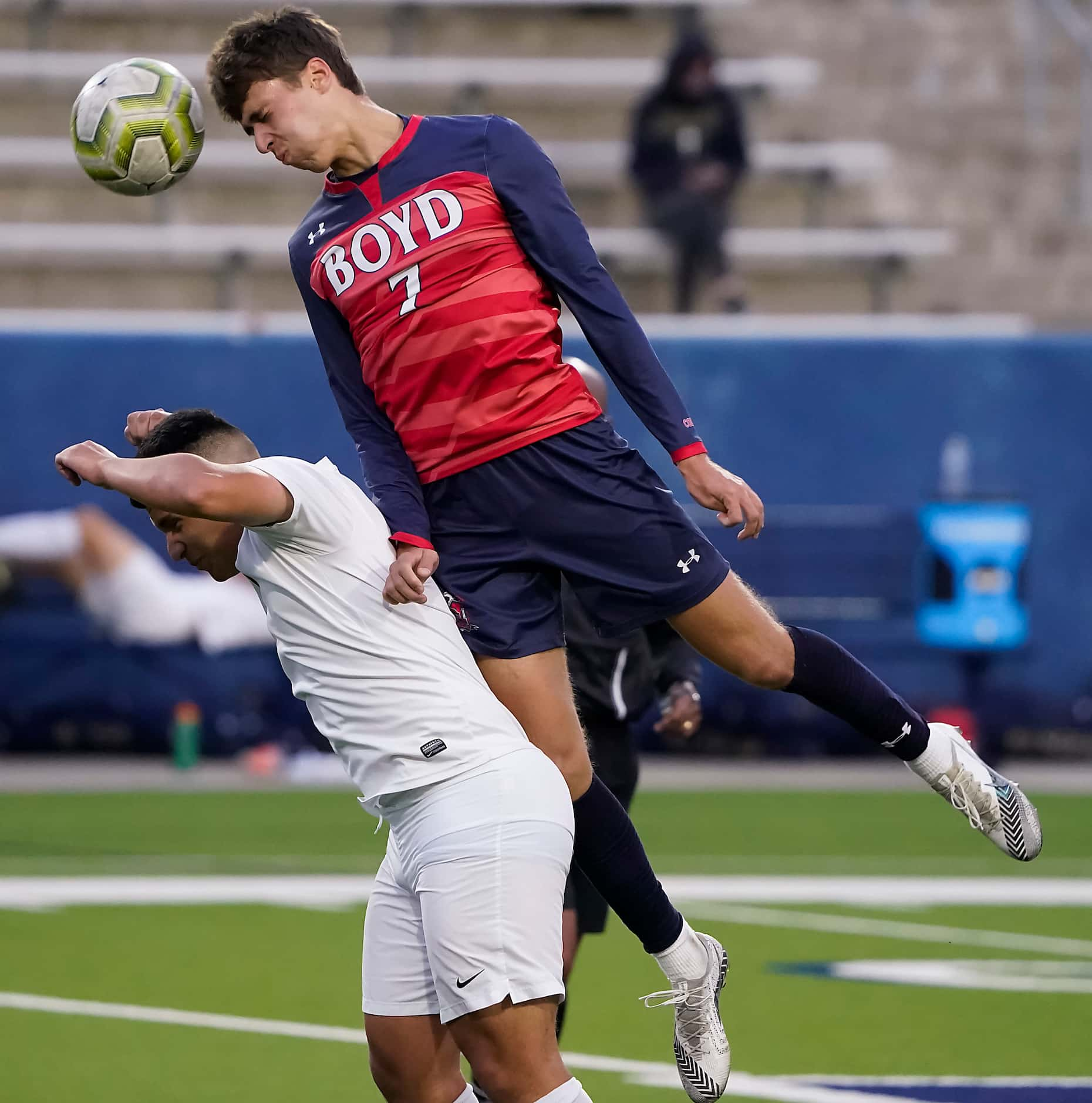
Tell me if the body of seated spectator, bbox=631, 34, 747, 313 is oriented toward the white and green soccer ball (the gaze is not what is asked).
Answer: yes

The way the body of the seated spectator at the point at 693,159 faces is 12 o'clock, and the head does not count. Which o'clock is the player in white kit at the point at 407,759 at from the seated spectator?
The player in white kit is roughly at 12 o'clock from the seated spectator.

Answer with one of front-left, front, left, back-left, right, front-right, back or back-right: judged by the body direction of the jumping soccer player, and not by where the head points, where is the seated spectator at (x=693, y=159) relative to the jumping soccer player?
back-right

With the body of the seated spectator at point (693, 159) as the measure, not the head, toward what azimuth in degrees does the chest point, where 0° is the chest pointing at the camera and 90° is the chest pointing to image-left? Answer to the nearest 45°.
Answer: approximately 0°

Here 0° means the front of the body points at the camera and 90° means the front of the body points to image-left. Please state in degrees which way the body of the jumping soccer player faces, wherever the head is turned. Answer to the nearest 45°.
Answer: approximately 45°

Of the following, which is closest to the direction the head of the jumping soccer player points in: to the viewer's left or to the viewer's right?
to the viewer's left
